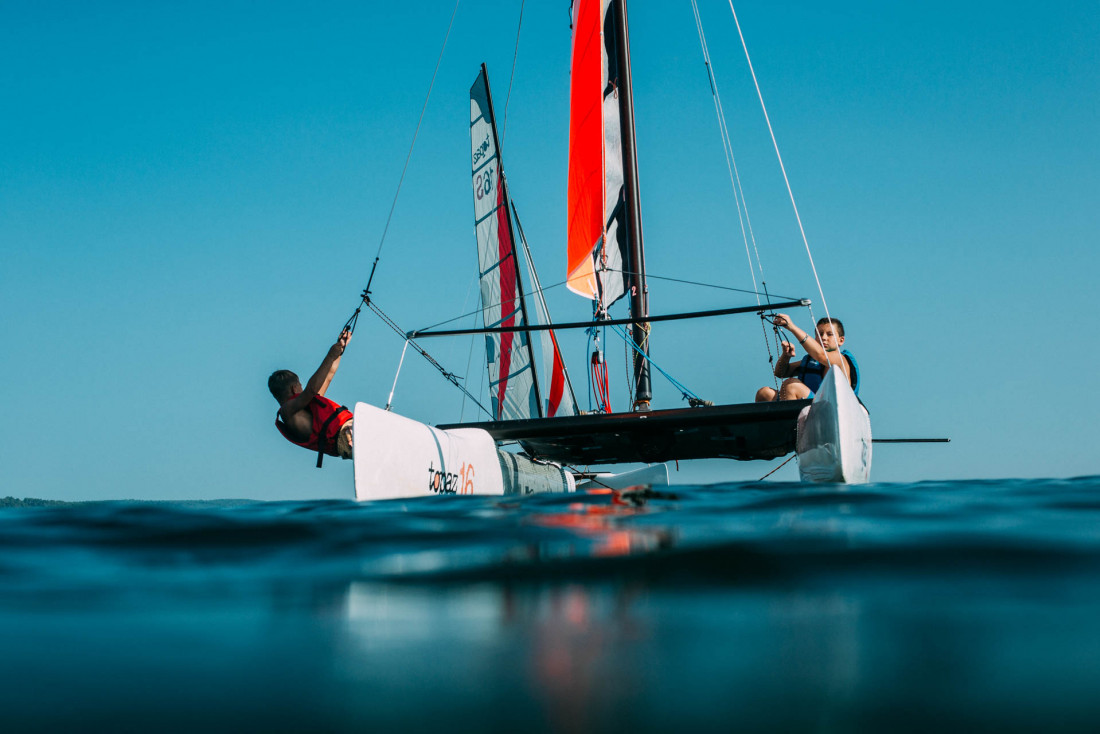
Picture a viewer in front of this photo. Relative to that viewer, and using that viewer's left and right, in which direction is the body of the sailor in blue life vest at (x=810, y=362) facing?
facing the viewer and to the left of the viewer

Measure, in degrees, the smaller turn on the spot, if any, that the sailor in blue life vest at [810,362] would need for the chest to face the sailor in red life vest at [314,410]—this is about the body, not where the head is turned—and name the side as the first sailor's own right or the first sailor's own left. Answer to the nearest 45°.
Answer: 0° — they already face them
